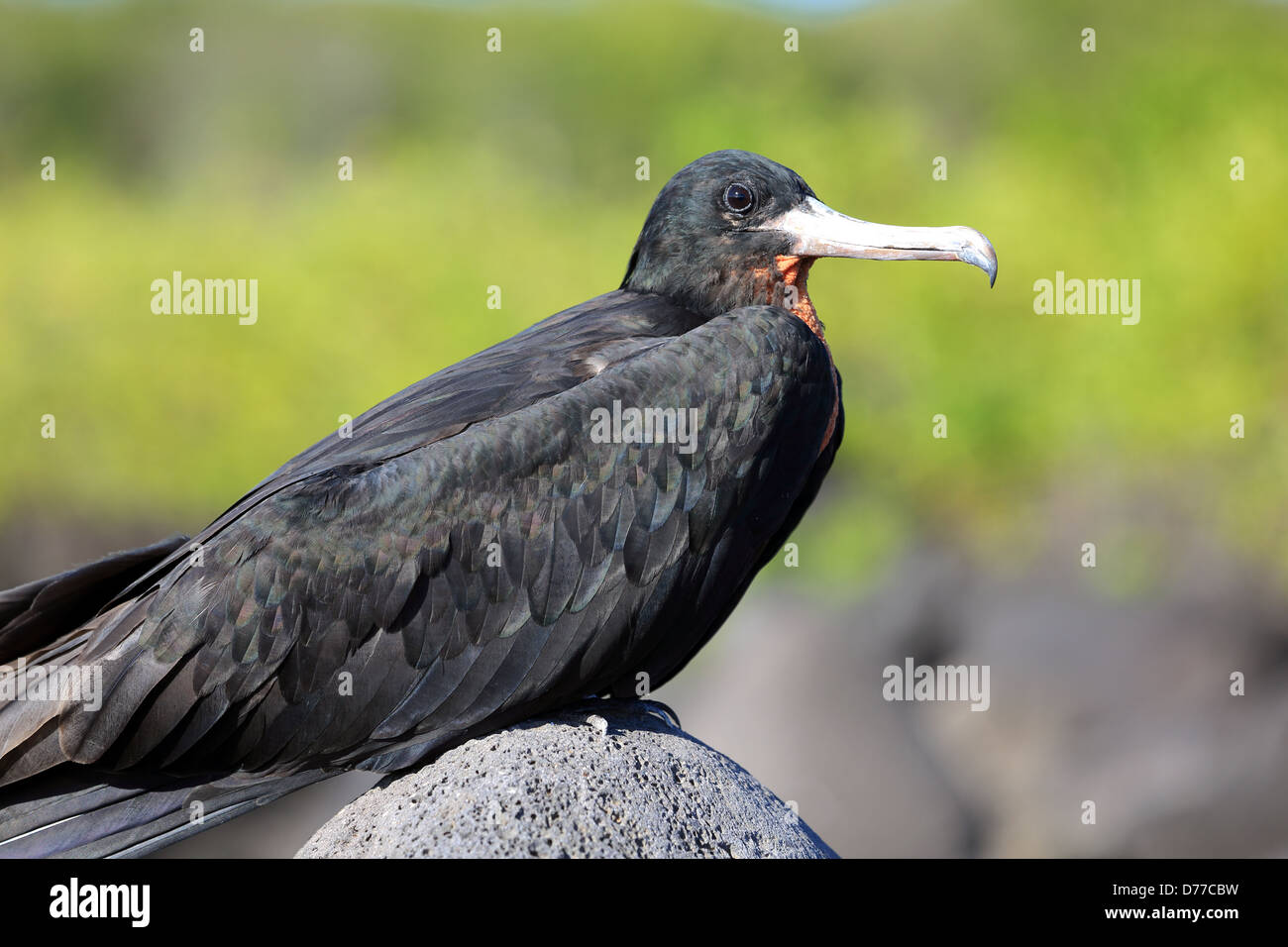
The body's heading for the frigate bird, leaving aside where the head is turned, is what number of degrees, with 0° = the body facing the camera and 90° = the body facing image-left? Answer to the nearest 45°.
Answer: approximately 270°
